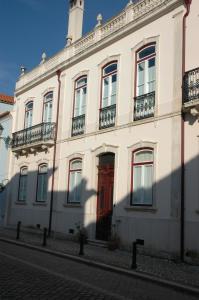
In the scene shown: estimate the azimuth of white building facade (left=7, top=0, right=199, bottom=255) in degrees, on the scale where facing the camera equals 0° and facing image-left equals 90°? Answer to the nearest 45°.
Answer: approximately 45°
